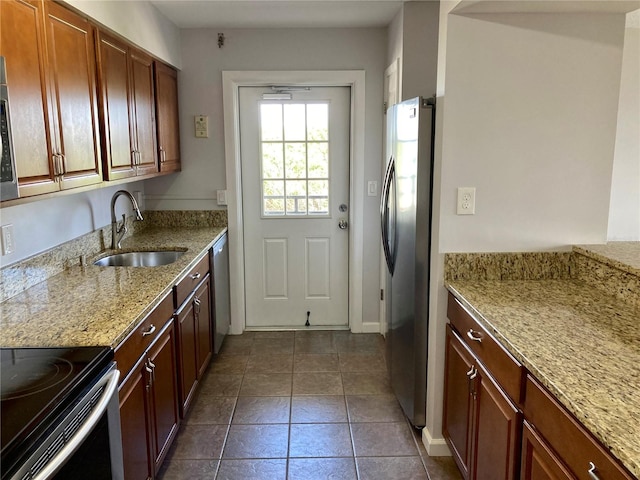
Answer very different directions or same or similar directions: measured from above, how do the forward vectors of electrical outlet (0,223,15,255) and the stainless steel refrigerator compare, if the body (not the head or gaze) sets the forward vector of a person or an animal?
very different directions

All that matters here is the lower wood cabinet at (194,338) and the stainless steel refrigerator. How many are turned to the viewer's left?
1

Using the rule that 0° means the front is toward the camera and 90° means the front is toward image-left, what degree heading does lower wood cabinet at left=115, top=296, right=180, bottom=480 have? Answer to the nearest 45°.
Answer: approximately 315°

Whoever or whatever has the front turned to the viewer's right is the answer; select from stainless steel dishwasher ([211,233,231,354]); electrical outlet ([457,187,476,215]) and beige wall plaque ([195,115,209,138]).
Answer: the stainless steel dishwasher

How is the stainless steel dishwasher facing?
to the viewer's right

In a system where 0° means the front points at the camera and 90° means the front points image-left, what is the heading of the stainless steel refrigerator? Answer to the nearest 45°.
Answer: approximately 90°

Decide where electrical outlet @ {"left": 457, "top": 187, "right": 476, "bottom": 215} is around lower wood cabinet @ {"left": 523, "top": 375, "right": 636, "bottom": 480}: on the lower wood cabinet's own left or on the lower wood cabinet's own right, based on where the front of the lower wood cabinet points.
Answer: on the lower wood cabinet's own right

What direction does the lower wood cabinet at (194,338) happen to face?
to the viewer's right

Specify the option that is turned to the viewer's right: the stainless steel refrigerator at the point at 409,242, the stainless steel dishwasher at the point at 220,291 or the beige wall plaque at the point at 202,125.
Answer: the stainless steel dishwasher

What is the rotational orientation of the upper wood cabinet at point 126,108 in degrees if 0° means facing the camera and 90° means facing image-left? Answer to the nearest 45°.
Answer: approximately 315°

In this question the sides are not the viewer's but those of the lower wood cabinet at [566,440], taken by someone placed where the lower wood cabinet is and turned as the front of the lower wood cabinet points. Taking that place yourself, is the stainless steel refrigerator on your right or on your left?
on your right

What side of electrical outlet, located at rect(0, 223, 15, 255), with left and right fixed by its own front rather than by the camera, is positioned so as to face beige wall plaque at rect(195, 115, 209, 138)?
left

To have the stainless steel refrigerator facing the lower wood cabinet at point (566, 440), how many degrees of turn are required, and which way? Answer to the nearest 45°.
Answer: approximately 90° to its left

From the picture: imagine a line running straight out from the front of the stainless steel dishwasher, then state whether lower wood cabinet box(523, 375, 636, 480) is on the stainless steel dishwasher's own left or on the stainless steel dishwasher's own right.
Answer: on the stainless steel dishwasher's own right

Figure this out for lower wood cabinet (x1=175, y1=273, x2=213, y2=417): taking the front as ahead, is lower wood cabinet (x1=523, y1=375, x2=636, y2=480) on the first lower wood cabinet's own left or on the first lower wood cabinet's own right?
on the first lower wood cabinet's own right
